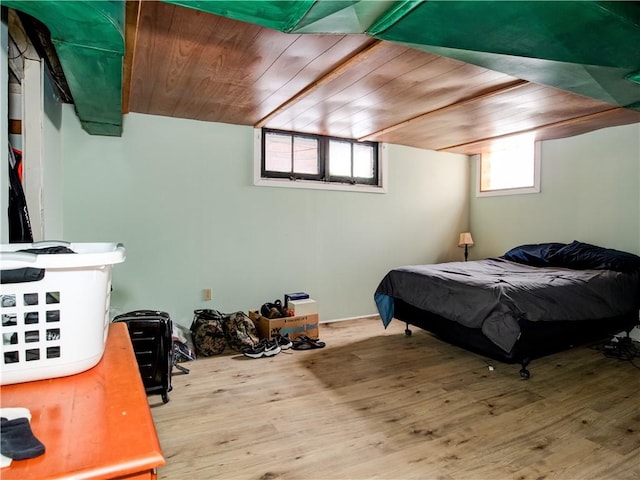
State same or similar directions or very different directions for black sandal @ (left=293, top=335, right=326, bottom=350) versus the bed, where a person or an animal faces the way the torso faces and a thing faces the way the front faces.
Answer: very different directions

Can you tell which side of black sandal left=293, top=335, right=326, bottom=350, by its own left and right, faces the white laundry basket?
right

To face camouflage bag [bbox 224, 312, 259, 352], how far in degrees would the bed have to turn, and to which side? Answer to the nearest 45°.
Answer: approximately 45° to its right

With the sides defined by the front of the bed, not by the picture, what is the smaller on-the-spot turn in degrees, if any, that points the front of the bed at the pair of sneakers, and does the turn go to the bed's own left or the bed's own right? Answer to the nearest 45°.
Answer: approximately 45° to the bed's own right

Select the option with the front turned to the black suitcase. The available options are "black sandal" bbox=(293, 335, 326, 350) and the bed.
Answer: the bed

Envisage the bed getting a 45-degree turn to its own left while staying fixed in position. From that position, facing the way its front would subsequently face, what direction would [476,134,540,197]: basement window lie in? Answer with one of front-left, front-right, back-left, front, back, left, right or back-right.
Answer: back

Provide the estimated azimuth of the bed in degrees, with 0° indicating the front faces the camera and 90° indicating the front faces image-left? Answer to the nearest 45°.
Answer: approximately 45°

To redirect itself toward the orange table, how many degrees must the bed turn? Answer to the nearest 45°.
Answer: approximately 45° to its left

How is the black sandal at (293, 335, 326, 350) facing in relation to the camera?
to the viewer's right
